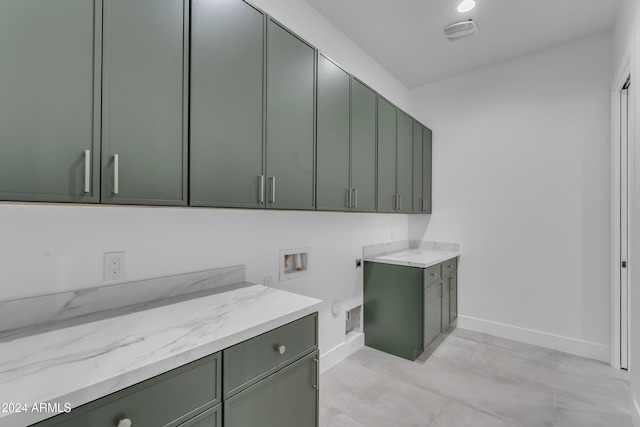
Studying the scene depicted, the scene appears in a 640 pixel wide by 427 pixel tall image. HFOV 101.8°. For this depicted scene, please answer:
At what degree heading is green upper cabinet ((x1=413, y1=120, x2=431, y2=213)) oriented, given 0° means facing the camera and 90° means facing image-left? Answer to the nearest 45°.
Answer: approximately 270°

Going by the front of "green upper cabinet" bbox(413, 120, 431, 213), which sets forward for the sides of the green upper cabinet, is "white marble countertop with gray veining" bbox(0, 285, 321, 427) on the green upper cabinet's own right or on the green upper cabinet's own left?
on the green upper cabinet's own right

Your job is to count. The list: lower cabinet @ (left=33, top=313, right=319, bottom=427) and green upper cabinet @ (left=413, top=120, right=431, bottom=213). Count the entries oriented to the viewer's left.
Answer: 0

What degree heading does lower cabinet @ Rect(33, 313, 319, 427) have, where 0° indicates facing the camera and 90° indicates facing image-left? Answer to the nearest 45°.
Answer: approximately 315°

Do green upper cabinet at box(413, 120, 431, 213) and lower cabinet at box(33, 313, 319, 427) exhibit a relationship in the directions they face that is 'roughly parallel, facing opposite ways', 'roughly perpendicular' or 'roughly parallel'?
roughly parallel

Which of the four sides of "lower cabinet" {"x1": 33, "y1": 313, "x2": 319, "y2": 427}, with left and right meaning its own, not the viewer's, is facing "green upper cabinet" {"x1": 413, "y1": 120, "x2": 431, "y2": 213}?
left

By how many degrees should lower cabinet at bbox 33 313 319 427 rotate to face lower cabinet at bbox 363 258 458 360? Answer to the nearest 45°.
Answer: approximately 90° to its left
